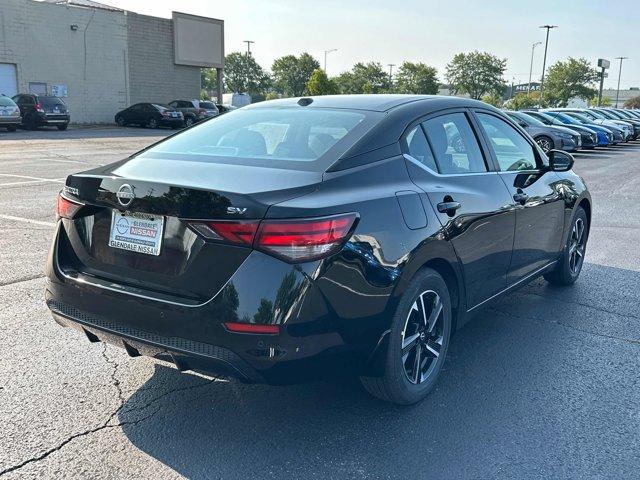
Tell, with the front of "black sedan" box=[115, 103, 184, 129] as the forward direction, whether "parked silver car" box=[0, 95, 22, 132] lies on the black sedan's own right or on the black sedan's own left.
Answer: on the black sedan's own left

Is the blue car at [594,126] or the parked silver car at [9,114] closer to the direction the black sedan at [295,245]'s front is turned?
the blue car

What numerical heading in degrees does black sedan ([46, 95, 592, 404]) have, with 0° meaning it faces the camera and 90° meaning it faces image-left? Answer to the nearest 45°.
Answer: approximately 225°

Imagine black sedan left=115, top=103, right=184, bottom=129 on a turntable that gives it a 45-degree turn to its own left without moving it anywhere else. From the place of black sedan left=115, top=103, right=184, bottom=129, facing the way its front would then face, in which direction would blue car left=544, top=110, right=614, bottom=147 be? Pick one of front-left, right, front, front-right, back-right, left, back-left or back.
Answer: back-left

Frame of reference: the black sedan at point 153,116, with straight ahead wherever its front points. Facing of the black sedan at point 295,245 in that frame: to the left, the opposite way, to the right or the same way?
to the right

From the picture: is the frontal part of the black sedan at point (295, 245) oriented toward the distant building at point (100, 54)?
no

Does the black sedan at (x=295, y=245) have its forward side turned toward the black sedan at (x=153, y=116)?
no

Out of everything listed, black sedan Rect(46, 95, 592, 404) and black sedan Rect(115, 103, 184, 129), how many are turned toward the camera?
0

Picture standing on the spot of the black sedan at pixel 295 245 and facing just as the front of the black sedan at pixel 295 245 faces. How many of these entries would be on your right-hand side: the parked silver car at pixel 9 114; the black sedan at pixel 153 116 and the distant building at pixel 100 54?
0

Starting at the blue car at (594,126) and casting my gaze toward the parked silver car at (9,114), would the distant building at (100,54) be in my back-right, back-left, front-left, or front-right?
front-right

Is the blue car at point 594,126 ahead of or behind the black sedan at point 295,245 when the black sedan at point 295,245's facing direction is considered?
ahead

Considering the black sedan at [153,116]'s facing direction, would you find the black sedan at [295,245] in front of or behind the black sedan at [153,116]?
behind

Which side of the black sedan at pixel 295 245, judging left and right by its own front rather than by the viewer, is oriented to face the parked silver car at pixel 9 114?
left

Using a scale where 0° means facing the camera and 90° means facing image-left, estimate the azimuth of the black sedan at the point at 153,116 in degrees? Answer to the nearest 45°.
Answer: approximately 135°
